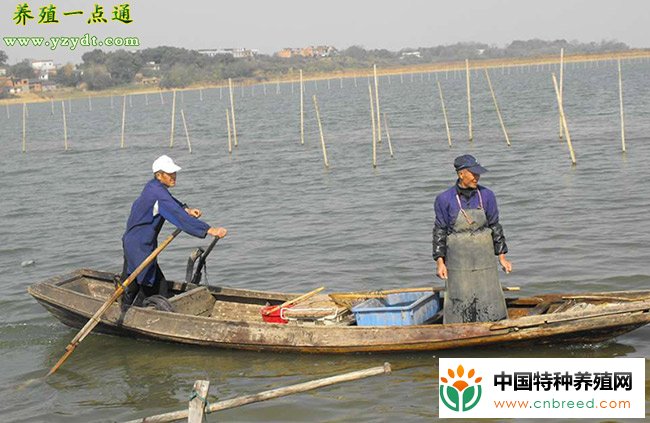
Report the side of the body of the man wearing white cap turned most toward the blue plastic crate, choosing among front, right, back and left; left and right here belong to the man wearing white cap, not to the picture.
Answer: front

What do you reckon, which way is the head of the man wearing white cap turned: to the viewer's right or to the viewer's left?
to the viewer's right

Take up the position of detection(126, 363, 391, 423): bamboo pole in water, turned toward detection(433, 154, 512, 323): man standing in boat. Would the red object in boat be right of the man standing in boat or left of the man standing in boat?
left

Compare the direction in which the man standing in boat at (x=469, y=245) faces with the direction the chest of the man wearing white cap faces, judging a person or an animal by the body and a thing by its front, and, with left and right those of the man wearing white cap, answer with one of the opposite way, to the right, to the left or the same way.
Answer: to the right

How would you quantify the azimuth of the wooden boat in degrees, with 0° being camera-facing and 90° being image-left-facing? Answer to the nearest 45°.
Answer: approximately 270°

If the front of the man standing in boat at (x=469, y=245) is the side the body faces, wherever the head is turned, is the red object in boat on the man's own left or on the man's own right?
on the man's own right

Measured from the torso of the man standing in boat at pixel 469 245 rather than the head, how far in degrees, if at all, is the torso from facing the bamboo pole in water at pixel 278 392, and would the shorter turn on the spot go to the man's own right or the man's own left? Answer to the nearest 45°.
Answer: approximately 45° to the man's own right

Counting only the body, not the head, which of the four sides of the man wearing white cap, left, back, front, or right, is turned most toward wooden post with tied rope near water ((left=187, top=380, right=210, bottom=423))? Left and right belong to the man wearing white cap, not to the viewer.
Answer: right

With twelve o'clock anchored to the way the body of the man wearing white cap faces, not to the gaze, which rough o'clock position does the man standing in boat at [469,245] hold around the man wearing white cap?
The man standing in boat is roughly at 1 o'clock from the man wearing white cap.

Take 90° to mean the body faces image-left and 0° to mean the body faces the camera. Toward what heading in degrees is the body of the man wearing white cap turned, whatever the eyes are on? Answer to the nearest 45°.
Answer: approximately 270°

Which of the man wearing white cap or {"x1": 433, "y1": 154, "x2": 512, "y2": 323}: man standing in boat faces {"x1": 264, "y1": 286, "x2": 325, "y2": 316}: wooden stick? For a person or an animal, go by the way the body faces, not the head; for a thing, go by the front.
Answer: the man wearing white cap
